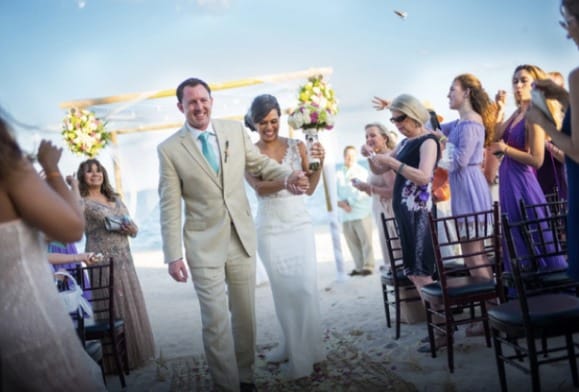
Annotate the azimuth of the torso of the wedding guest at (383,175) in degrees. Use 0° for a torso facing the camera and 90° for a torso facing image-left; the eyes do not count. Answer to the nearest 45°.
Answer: approximately 90°

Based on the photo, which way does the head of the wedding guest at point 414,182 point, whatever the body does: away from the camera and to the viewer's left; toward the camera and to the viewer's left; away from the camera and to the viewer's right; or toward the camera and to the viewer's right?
toward the camera and to the viewer's left

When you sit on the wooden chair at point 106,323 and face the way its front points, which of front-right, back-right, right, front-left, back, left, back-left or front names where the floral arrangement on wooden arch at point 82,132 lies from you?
front-left

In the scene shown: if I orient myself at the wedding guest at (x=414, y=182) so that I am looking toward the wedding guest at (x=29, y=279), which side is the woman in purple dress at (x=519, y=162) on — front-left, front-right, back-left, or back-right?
back-left

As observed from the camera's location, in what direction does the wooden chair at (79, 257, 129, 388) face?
facing away from the viewer and to the right of the viewer

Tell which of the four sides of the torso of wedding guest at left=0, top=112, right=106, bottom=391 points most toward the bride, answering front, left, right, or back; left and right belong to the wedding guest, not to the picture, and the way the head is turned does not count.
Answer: front

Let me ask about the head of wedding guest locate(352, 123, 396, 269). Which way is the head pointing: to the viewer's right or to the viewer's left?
to the viewer's left

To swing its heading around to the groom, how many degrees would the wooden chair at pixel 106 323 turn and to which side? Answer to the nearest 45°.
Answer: approximately 90° to its right

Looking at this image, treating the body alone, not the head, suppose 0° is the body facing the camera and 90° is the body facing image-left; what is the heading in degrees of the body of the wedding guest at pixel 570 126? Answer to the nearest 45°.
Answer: approximately 90°

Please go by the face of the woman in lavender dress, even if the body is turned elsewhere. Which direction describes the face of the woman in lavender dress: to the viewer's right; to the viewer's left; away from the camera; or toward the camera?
to the viewer's left
